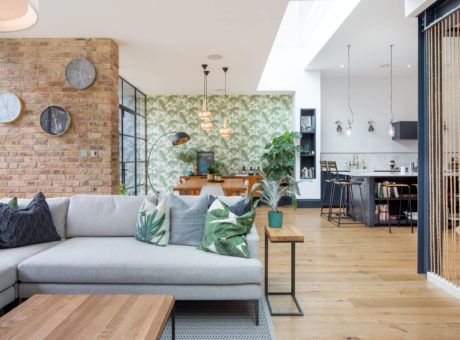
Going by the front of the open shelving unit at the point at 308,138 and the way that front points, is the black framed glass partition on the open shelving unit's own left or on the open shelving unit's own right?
on the open shelving unit's own right

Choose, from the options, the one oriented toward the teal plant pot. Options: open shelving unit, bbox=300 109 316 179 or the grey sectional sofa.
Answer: the open shelving unit

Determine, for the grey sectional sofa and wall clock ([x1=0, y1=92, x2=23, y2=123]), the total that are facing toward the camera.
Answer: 2

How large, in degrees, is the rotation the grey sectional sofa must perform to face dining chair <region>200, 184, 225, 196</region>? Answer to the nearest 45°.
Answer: approximately 135° to its left

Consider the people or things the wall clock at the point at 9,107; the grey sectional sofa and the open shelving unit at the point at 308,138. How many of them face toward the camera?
3

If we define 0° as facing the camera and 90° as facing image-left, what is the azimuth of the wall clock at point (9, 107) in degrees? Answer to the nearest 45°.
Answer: approximately 0°

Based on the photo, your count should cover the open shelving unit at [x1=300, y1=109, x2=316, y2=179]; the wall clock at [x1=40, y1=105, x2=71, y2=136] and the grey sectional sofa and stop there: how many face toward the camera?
3

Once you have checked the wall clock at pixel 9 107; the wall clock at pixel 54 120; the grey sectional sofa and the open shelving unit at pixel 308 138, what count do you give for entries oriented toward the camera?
4

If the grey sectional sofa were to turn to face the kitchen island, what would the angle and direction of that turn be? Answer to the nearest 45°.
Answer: approximately 135° to its left

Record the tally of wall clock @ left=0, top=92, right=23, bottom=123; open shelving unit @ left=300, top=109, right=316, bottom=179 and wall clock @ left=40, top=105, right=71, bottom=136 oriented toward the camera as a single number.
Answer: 3

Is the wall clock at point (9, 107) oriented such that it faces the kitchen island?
no

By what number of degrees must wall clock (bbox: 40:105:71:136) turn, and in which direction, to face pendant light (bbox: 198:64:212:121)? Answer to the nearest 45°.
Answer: approximately 90° to its left

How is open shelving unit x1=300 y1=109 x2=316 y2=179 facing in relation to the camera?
toward the camera

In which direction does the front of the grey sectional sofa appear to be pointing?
toward the camera
